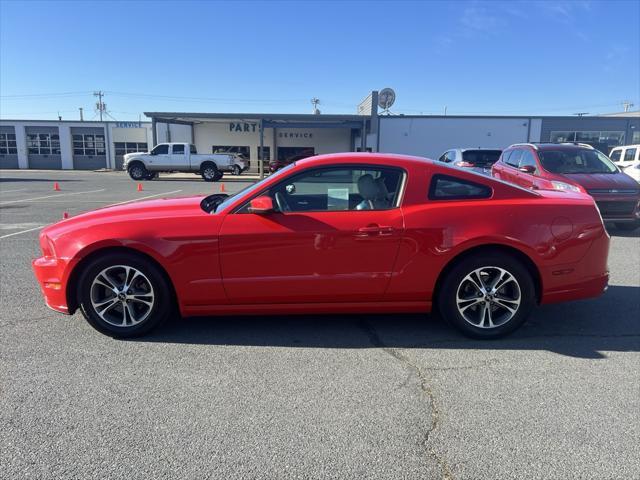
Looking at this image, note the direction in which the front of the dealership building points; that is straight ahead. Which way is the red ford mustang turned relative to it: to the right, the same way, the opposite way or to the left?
to the right

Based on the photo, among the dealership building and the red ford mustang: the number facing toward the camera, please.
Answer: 1

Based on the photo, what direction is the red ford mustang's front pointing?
to the viewer's left

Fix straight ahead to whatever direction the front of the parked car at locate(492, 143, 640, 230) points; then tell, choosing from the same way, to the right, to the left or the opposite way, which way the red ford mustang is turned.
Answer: to the right

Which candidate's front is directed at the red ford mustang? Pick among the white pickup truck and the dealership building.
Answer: the dealership building

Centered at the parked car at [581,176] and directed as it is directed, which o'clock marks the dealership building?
The dealership building is roughly at 6 o'clock from the parked car.

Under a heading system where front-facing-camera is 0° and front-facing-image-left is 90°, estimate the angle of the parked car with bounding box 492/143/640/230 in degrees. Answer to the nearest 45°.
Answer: approximately 315°

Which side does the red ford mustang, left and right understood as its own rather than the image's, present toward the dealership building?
right

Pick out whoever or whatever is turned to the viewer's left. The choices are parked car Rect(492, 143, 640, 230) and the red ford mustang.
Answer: the red ford mustang

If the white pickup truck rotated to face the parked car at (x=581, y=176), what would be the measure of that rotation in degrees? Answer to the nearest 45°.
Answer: approximately 90° to its left

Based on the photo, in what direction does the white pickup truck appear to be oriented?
to the viewer's left

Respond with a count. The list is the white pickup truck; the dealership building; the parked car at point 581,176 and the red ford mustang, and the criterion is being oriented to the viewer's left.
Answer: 2
